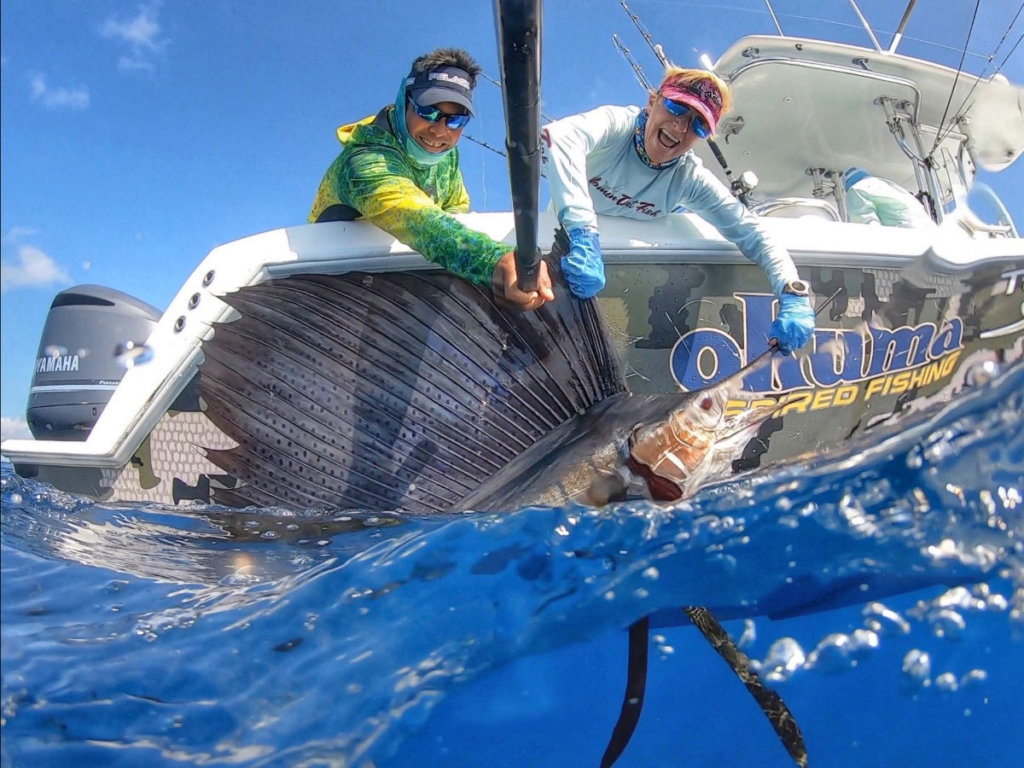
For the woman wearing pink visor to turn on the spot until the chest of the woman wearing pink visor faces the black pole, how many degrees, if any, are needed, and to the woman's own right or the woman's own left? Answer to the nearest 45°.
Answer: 0° — they already face it

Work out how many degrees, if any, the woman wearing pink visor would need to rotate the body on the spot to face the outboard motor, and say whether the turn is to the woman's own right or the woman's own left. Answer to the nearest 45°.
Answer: approximately 90° to the woman's own right

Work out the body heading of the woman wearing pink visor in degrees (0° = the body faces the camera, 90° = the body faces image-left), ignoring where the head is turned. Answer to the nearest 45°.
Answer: approximately 0°

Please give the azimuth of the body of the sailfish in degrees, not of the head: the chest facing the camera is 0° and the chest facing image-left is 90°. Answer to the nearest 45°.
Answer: approximately 270°

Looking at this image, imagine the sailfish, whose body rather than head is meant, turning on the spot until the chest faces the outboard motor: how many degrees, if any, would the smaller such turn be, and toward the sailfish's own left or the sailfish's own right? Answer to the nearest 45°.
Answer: approximately 135° to the sailfish's own left

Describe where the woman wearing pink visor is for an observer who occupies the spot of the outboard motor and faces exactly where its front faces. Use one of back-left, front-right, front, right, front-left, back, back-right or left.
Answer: front-right

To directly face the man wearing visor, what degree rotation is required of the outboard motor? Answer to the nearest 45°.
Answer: approximately 45° to its right

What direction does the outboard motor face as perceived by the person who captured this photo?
facing to the right of the viewer
